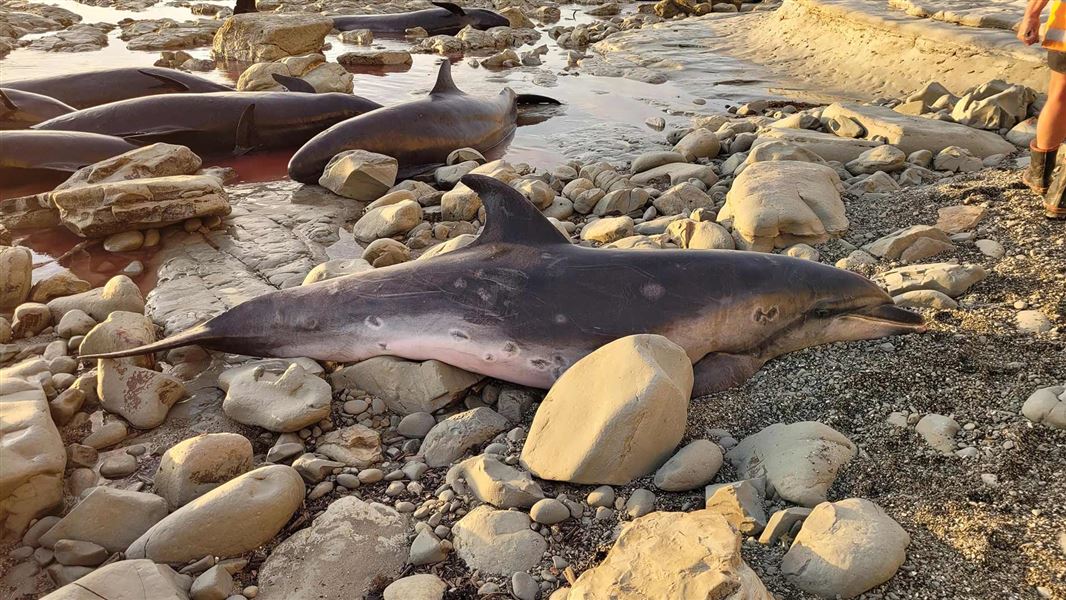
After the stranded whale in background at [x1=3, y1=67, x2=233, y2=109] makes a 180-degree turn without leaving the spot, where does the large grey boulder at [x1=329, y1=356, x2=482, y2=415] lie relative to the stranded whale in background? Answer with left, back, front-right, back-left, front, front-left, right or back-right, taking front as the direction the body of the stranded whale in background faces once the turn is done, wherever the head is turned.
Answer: right

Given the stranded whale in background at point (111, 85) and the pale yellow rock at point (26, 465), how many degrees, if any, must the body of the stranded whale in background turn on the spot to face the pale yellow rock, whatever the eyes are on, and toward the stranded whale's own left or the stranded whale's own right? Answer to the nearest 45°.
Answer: approximately 90° to the stranded whale's own left

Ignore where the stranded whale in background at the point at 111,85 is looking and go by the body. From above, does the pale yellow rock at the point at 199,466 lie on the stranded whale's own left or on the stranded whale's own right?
on the stranded whale's own left

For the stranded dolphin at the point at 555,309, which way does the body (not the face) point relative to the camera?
to the viewer's right

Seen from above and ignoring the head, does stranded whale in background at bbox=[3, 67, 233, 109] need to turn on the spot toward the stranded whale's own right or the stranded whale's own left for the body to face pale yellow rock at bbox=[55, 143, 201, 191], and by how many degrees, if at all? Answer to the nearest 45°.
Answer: approximately 90° to the stranded whale's own left

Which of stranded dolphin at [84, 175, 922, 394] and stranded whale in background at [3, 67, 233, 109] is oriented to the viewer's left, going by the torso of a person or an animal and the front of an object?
the stranded whale in background

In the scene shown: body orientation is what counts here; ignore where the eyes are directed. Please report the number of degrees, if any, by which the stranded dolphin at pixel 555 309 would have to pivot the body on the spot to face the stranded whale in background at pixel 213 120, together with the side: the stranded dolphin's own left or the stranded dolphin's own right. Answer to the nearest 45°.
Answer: approximately 135° to the stranded dolphin's own left

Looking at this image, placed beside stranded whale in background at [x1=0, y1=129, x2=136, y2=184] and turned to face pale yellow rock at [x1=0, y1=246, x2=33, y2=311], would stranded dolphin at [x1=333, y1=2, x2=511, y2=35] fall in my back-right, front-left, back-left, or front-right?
back-left

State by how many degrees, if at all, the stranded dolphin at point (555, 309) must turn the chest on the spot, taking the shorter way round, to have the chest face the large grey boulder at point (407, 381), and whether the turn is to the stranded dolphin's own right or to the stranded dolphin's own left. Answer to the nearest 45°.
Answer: approximately 180°

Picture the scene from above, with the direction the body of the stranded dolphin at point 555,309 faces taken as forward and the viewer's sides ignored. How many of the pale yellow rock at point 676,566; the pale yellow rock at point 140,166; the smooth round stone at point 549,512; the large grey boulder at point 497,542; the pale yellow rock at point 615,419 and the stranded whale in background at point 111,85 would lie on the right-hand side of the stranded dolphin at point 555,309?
4

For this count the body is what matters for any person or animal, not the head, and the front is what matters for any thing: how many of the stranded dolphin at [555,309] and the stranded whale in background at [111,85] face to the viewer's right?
1

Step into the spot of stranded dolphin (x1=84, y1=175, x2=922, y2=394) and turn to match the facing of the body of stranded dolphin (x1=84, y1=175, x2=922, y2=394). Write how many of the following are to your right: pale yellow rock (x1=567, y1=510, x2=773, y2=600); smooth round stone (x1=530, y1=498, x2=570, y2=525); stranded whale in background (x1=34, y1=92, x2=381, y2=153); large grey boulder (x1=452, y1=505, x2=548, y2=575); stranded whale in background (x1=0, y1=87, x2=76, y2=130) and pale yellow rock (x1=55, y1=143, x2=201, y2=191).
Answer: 3
